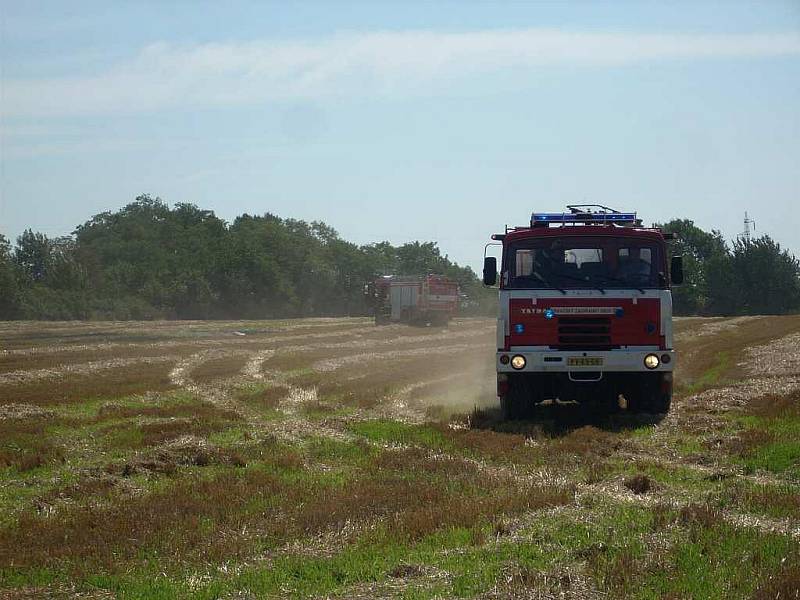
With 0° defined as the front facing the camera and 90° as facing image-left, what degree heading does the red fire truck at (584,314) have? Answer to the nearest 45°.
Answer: approximately 0°
